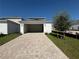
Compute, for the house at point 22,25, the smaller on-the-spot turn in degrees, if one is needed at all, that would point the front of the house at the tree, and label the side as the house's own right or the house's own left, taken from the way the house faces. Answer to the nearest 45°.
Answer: approximately 45° to the house's own left

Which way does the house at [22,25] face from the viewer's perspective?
toward the camera
